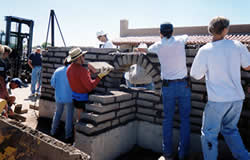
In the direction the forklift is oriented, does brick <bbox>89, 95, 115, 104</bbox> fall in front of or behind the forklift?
in front

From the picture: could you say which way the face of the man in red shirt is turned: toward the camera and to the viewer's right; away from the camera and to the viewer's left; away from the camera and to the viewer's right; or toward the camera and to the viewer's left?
away from the camera and to the viewer's right

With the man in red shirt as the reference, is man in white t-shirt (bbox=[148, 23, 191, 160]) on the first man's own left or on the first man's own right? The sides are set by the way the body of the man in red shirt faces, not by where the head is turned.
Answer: on the first man's own right

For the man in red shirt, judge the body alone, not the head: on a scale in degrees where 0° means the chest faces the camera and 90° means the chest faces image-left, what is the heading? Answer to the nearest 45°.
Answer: approximately 225°

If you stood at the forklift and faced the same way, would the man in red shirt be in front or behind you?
in front

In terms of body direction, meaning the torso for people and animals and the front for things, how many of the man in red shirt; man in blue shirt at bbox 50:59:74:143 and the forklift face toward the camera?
1

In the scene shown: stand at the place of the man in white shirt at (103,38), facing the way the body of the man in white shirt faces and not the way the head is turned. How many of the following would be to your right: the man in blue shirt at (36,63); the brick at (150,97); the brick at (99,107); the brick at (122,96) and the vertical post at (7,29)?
2

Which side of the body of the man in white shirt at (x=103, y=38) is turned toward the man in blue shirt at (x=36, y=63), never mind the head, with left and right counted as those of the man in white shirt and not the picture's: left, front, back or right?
right

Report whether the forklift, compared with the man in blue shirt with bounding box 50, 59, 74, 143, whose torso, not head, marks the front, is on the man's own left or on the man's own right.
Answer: on the man's own left

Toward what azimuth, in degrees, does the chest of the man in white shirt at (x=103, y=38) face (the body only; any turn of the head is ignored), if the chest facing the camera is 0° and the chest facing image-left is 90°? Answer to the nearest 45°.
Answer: approximately 45°

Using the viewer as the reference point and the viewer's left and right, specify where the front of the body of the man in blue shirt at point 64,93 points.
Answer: facing away from the viewer and to the right of the viewer
